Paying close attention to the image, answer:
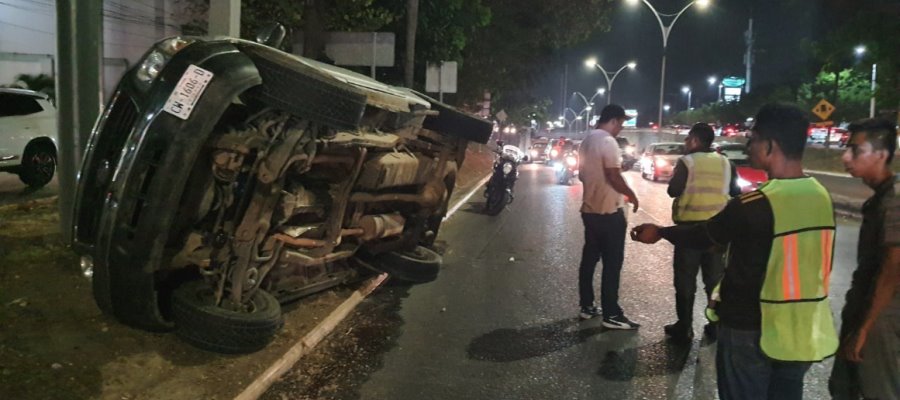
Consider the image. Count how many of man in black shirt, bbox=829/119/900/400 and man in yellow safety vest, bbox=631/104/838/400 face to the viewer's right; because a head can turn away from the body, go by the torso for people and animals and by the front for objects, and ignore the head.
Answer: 0

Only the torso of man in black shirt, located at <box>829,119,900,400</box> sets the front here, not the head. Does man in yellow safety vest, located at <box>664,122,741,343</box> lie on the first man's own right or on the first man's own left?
on the first man's own right

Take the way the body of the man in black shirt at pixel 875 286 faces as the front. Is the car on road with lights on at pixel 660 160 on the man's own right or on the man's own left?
on the man's own right

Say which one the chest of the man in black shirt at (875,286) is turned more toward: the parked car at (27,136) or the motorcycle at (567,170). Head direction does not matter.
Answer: the parked car

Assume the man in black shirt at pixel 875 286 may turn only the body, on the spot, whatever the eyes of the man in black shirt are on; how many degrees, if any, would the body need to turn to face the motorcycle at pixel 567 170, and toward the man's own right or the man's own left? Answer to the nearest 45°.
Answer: approximately 45° to the man's own right

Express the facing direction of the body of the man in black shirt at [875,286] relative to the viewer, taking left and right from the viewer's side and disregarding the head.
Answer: facing to the left of the viewer

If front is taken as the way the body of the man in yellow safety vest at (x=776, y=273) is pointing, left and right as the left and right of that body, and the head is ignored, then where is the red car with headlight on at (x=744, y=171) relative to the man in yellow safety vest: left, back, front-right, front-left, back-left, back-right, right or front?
front-right

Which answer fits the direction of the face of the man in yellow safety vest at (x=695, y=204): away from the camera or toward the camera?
away from the camera

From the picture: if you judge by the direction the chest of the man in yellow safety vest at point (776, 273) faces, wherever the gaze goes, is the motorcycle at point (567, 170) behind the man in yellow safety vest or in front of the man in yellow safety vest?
in front

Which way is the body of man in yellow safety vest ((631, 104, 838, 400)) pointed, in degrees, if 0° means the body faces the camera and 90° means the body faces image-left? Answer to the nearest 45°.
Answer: approximately 135°

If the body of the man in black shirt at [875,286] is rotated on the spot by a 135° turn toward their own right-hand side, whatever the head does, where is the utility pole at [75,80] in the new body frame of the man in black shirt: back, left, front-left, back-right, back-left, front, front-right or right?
back-left

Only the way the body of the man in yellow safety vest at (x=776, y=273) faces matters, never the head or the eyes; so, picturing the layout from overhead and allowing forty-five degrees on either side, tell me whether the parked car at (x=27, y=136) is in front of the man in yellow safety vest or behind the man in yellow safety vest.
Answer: in front

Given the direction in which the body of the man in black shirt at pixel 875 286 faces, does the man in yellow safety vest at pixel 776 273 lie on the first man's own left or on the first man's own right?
on the first man's own left

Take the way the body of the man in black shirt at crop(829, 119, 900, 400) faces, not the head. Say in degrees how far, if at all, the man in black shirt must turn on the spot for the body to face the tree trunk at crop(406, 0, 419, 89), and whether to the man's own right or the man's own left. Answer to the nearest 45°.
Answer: approximately 45° to the man's own right

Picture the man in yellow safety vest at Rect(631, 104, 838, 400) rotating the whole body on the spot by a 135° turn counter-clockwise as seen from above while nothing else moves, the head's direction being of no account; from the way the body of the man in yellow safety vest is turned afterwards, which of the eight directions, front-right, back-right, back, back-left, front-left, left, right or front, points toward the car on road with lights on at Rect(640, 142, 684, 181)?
back

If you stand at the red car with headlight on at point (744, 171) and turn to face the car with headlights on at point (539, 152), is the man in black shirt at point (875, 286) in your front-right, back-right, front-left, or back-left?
back-left

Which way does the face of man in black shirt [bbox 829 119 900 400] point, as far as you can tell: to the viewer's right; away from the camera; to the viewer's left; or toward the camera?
to the viewer's left
